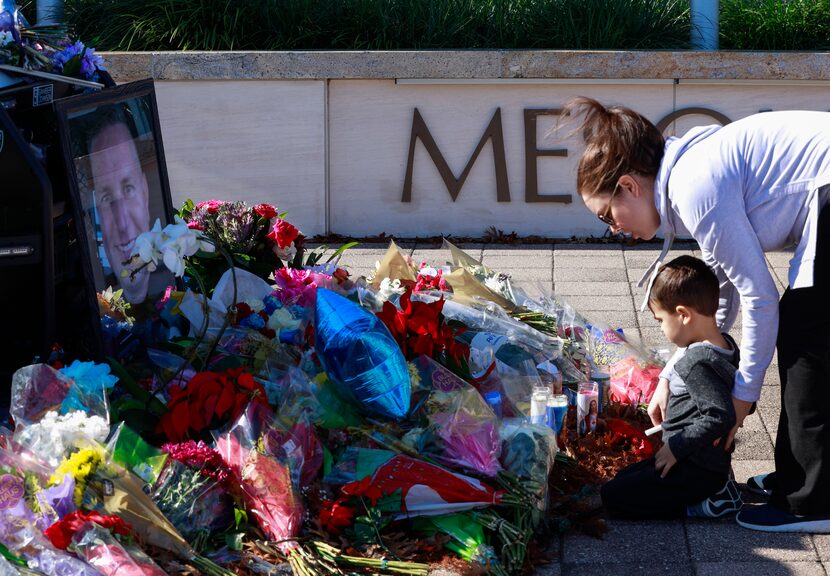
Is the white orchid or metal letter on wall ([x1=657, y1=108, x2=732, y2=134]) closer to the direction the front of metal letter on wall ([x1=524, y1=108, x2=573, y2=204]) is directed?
the white orchid

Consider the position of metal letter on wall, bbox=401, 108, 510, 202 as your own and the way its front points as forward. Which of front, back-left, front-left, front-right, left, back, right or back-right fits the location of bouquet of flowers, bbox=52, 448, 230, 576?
front

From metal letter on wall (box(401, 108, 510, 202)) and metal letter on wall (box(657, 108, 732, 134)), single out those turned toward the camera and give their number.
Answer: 2

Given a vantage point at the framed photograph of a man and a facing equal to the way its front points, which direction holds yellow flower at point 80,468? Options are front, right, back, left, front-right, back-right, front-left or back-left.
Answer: front-right

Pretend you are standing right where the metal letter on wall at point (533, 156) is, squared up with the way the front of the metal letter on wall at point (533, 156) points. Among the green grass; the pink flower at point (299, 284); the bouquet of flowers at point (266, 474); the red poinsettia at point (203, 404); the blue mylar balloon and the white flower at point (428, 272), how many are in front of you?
5

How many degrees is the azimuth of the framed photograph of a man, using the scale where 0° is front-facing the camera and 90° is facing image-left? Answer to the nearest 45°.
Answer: approximately 315°

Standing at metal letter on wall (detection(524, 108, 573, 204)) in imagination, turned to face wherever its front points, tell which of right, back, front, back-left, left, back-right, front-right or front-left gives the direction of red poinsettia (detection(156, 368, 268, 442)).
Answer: front

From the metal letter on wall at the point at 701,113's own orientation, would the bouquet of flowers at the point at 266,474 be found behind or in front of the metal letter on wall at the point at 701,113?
in front

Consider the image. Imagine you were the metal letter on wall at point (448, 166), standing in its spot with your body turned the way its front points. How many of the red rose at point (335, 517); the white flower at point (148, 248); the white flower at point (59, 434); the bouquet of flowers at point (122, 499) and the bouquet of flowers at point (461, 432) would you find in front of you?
5

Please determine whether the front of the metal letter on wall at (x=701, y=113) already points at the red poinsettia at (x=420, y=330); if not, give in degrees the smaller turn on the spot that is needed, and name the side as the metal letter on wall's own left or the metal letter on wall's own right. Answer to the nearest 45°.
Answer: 0° — it already faces it

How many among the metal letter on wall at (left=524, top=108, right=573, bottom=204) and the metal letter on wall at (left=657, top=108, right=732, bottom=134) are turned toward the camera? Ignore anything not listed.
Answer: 2

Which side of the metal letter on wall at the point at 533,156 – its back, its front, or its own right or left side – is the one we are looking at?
front

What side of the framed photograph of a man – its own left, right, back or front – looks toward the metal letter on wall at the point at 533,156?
left

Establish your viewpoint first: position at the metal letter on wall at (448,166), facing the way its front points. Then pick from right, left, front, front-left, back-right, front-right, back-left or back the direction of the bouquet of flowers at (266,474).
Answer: front

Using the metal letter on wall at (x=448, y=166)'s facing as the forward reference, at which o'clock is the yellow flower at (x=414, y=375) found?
The yellow flower is roughly at 12 o'clock from the metal letter on wall.
